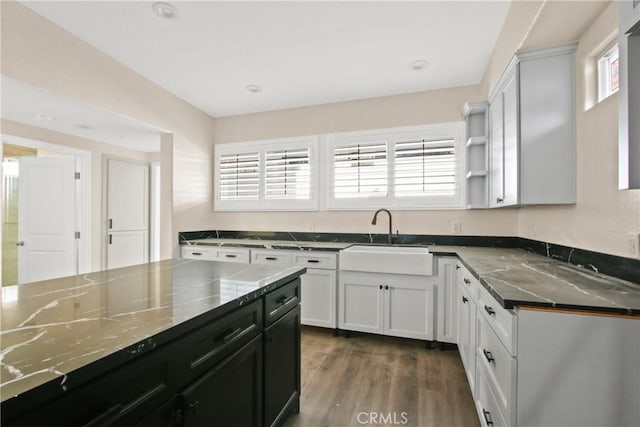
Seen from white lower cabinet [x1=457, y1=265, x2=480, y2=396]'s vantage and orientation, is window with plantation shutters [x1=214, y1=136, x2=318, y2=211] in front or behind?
in front

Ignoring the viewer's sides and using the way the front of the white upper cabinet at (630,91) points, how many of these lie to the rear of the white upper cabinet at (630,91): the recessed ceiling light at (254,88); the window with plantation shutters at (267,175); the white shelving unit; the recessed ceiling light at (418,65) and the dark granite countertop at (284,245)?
0

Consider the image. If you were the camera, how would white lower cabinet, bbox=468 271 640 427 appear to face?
facing to the left of the viewer

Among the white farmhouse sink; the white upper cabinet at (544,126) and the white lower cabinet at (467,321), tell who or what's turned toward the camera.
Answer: the white farmhouse sink

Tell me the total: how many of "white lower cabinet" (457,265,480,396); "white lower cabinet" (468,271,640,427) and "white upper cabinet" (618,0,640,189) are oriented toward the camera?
0

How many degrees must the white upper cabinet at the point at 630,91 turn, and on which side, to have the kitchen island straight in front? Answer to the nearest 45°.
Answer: approximately 45° to its left

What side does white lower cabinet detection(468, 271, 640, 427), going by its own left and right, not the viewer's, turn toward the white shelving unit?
right

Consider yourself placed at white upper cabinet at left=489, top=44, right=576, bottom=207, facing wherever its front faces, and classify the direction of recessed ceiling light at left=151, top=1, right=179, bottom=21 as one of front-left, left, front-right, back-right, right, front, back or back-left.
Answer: front-left

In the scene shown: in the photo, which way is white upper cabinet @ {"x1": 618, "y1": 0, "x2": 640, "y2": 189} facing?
to the viewer's left

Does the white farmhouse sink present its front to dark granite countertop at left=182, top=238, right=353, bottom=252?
no

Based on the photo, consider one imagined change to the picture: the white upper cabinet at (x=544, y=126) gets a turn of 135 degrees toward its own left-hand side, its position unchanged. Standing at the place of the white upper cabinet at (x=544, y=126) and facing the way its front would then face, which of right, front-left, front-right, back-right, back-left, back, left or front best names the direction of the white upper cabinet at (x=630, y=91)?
front-right

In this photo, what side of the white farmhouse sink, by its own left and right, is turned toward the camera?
front

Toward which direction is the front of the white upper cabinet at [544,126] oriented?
to the viewer's left

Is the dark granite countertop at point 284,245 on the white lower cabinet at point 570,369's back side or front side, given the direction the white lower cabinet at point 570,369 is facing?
on the front side

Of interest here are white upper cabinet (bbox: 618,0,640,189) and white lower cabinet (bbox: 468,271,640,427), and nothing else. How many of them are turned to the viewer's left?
2

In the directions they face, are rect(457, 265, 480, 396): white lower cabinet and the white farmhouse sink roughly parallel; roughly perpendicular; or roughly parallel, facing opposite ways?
roughly perpendicular

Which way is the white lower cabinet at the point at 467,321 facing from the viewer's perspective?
to the viewer's left
